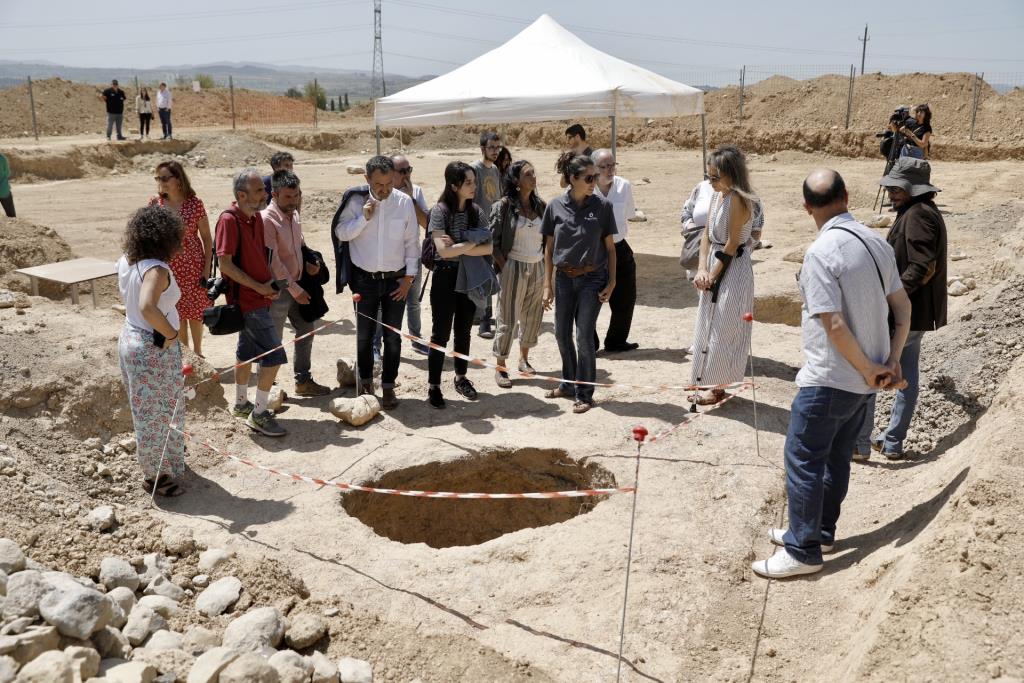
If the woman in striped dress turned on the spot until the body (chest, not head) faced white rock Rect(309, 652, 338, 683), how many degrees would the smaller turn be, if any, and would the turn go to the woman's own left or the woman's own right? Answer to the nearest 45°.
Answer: approximately 45° to the woman's own left

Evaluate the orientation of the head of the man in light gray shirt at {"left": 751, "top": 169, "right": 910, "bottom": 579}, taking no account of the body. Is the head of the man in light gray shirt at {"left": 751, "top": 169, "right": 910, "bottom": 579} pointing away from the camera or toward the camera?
away from the camera

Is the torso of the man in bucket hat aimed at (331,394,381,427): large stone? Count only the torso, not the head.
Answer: yes

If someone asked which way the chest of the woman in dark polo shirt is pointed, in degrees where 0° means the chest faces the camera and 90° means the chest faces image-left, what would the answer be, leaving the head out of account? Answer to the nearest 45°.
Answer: approximately 0°

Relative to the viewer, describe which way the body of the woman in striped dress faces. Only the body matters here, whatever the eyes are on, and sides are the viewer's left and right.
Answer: facing to the left of the viewer

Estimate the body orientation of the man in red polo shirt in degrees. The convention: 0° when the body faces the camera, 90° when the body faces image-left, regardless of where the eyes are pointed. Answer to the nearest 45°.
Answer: approximately 315°

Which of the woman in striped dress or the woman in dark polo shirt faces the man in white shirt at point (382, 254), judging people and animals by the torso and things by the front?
the woman in striped dress

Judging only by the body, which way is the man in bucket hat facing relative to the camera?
to the viewer's left
